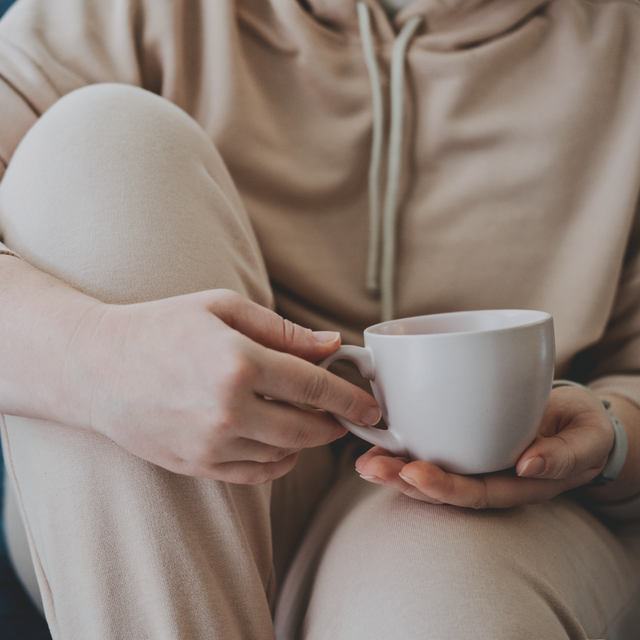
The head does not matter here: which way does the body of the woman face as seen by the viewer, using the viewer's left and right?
facing the viewer
